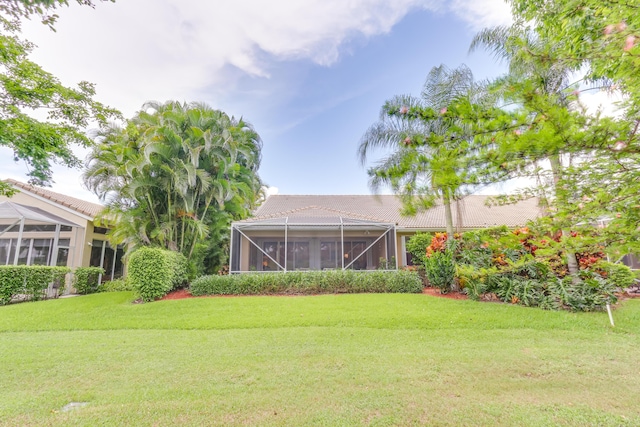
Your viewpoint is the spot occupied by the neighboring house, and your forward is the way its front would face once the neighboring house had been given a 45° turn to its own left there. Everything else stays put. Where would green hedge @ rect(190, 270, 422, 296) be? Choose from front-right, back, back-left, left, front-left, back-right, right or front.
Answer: back

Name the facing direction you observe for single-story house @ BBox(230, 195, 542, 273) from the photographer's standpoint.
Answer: facing away from the viewer

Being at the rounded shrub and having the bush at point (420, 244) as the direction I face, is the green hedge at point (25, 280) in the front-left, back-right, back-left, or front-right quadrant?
back-left

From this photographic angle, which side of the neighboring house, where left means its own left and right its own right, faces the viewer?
back

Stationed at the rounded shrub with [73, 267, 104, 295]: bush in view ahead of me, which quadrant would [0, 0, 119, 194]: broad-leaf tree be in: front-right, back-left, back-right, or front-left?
back-left
